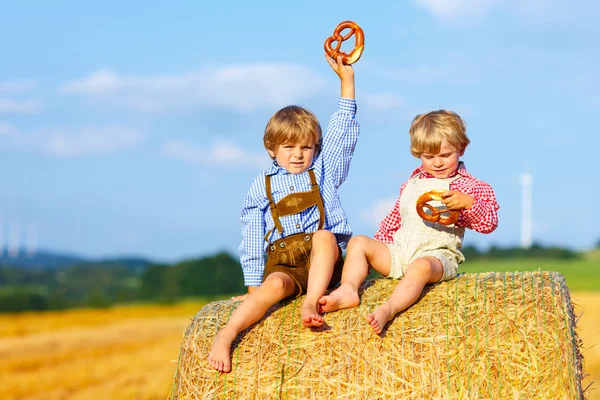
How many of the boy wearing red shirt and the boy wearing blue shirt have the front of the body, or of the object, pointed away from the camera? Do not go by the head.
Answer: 0

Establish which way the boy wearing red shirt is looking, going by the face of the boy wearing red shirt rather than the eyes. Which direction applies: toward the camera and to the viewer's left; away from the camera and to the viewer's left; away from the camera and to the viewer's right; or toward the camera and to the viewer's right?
toward the camera and to the viewer's left

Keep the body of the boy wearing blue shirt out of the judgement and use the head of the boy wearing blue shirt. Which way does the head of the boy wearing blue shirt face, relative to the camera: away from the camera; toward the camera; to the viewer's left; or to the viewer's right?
toward the camera

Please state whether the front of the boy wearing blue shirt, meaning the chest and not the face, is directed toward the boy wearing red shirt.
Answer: no

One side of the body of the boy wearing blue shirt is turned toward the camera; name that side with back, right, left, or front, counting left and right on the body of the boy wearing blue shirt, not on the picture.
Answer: front

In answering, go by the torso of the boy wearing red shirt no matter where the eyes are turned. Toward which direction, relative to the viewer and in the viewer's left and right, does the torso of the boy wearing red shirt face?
facing the viewer and to the left of the viewer
